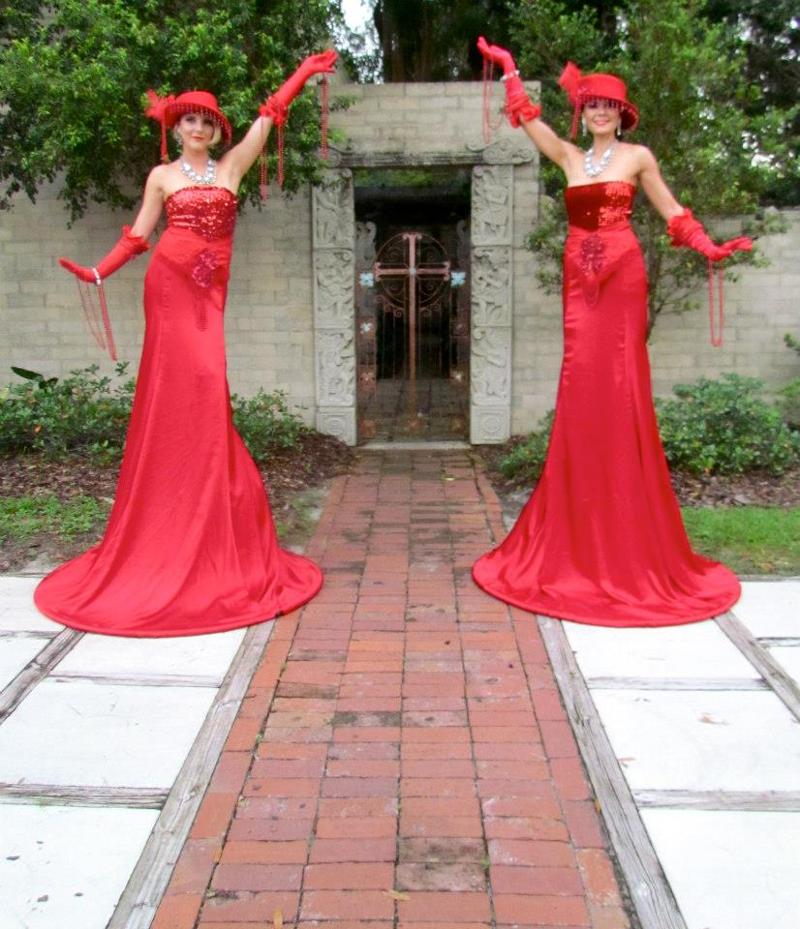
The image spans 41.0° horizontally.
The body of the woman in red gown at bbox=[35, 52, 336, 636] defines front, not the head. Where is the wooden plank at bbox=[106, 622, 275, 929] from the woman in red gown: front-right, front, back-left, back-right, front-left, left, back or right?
front

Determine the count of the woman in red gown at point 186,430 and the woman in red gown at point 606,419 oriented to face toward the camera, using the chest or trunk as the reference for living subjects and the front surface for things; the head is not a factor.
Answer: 2

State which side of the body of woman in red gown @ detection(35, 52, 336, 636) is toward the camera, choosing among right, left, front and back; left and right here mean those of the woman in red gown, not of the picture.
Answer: front

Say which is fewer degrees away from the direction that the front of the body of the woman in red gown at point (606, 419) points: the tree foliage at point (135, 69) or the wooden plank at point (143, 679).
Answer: the wooden plank

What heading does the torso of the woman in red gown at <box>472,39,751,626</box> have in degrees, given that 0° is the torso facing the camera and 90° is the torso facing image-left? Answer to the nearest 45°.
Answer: approximately 0°

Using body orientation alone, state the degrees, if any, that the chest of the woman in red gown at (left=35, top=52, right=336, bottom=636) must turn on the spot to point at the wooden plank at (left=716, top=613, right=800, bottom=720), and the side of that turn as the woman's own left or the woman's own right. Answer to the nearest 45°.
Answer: approximately 45° to the woman's own left

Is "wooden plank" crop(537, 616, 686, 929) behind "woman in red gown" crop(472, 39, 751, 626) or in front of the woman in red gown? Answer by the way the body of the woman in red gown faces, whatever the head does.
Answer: in front

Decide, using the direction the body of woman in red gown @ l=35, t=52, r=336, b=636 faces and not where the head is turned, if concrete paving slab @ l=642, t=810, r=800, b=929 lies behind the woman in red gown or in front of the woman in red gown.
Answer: in front

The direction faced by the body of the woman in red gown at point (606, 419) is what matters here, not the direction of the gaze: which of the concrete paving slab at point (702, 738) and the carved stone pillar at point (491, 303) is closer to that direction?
the concrete paving slab
